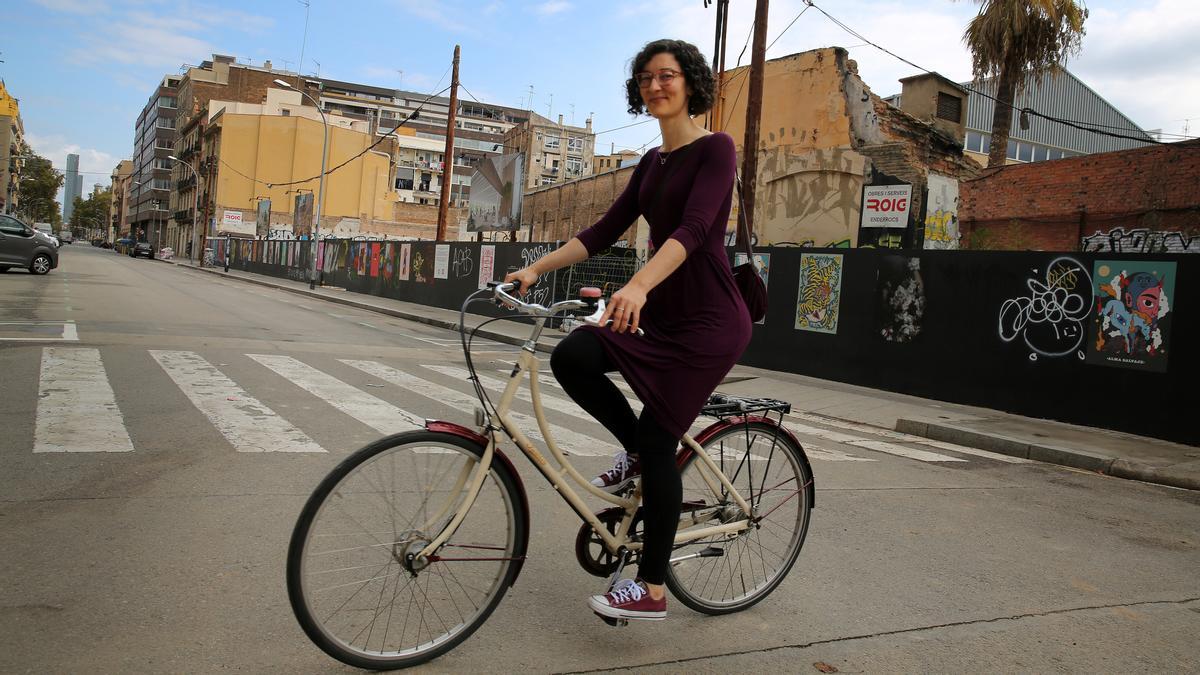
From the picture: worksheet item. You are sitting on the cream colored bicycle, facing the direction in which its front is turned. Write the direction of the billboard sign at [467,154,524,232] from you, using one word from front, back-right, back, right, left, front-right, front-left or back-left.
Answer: back-right

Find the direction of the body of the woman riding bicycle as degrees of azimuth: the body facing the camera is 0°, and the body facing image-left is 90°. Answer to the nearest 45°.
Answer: approximately 45°

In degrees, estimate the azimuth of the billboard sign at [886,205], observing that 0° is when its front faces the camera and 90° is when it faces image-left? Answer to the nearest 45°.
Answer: approximately 0°

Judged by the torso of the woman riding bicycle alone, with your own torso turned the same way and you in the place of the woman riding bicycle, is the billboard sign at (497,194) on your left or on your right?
on your right

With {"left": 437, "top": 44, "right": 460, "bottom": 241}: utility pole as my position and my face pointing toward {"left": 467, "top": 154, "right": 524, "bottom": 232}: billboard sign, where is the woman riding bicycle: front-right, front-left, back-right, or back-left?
back-right

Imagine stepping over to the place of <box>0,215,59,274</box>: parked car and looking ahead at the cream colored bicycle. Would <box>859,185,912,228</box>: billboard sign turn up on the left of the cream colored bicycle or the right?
left
